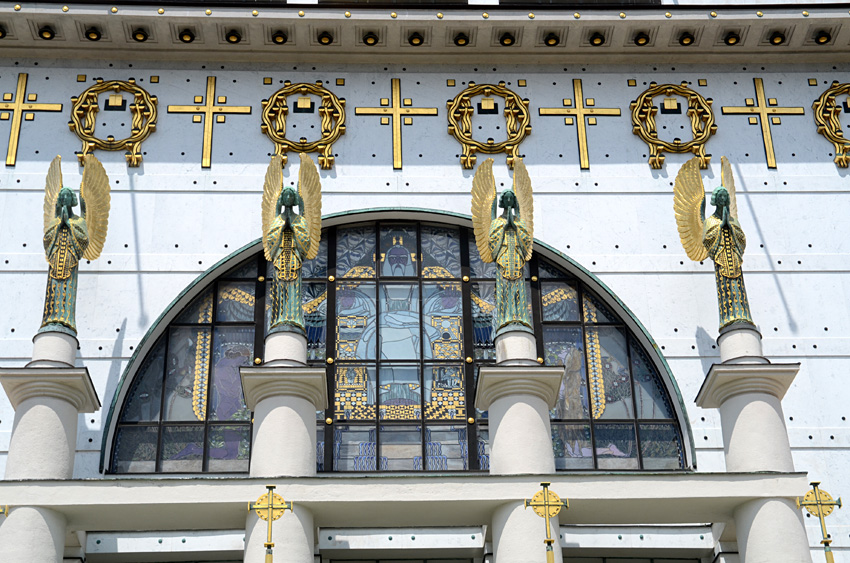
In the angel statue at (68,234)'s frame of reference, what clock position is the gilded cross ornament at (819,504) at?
The gilded cross ornament is roughly at 8 o'clock from the angel statue.

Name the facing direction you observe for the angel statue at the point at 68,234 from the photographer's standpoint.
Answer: facing the viewer and to the left of the viewer

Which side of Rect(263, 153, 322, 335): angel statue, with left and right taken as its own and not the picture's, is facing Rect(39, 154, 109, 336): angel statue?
right

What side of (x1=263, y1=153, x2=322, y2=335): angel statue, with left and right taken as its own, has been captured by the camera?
front

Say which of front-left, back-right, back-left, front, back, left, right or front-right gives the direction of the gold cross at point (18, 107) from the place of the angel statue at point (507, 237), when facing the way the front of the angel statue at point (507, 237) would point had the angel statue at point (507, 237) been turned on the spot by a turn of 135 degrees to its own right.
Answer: front-left

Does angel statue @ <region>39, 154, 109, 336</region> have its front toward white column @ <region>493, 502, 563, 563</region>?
no

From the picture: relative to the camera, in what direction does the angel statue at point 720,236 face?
facing the viewer and to the right of the viewer

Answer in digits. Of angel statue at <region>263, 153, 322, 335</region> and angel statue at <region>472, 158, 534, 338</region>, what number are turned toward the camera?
2

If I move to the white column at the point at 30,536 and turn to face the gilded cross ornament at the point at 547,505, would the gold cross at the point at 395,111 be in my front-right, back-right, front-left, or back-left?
front-left

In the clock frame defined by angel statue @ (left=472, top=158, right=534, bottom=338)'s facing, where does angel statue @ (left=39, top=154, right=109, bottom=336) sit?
angel statue @ (left=39, top=154, right=109, bottom=336) is roughly at 3 o'clock from angel statue @ (left=472, top=158, right=534, bottom=338).

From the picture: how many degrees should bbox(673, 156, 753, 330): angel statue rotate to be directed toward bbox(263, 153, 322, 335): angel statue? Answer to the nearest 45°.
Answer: approximately 135° to its right

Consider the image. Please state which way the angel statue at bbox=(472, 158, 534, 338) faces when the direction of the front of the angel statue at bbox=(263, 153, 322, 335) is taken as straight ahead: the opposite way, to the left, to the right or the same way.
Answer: the same way

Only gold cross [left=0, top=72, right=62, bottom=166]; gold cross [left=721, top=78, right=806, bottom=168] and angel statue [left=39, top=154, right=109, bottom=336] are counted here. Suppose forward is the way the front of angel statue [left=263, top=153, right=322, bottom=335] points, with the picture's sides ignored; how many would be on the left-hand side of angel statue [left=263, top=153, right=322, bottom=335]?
1

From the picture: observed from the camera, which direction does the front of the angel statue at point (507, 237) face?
facing the viewer

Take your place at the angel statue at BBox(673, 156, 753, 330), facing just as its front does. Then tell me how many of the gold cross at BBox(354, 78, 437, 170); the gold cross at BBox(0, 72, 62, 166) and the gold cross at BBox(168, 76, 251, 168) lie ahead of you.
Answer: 0
